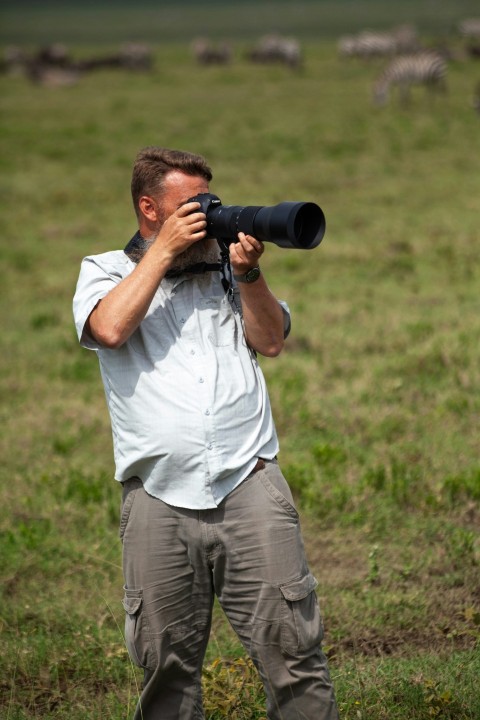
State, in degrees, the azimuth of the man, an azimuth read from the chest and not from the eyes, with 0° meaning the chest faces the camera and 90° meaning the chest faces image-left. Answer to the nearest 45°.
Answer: approximately 315°

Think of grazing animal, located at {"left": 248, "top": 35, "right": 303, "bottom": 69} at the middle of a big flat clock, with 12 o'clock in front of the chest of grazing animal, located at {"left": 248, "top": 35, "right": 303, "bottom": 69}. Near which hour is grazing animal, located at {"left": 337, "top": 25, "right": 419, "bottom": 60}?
grazing animal, located at {"left": 337, "top": 25, "right": 419, "bottom": 60} is roughly at 6 o'clock from grazing animal, located at {"left": 248, "top": 35, "right": 303, "bottom": 69}.

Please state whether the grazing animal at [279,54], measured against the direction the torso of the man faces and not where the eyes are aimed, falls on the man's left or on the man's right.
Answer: on the man's left

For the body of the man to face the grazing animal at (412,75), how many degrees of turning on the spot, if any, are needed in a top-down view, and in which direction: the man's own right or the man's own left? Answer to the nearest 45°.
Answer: approximately 135° to the man's own left

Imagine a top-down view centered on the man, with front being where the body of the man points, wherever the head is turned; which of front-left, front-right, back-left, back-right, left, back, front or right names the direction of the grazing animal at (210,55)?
back-left

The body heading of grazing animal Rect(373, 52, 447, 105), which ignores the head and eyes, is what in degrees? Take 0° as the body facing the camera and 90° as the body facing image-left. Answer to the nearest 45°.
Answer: approximately 90°

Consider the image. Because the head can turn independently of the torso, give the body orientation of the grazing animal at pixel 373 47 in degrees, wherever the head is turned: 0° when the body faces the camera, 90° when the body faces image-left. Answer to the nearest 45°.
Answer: approximately 90°

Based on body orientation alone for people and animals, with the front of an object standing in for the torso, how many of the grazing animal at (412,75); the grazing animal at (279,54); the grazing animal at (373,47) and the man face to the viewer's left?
3

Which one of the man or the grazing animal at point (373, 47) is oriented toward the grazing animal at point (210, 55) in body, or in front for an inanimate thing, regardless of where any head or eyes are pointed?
the grazing animal at point (373, 47)

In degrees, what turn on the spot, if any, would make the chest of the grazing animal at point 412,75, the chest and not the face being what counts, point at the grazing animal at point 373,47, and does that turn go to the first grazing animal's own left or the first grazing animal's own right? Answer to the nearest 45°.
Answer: approximately 90° to the first grazing animal's own right

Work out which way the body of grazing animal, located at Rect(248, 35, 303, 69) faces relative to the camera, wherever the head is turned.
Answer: to the viewer's left
